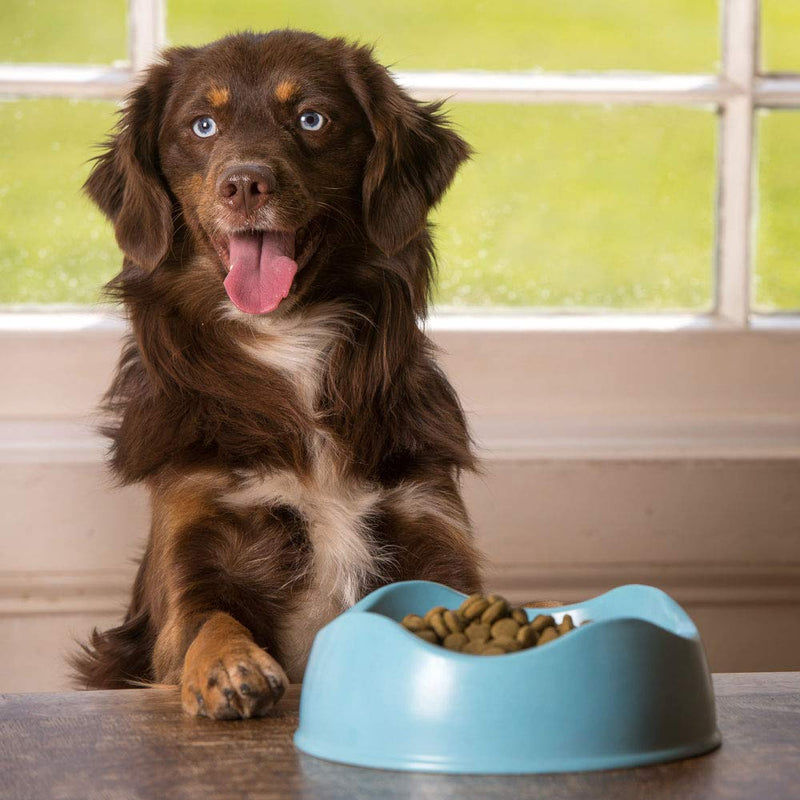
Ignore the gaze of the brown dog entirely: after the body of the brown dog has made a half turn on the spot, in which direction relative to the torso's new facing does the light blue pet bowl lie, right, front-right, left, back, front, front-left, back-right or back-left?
back

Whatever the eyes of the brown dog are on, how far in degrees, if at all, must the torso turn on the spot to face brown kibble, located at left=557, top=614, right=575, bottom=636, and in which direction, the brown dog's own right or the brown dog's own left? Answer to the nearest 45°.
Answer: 0° — it already faces it

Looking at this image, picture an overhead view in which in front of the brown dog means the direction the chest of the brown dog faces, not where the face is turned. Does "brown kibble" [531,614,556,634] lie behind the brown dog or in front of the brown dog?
in front

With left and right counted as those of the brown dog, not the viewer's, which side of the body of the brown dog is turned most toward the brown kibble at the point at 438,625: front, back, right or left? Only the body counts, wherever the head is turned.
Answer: front

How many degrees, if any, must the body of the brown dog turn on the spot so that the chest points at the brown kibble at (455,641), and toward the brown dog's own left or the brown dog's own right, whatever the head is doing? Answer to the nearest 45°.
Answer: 0° — it already faces it

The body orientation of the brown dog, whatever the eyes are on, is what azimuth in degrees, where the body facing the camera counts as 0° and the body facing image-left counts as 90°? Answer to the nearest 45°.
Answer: approximately 0°

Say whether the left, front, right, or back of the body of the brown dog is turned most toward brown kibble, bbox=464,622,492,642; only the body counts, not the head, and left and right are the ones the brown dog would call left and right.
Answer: front

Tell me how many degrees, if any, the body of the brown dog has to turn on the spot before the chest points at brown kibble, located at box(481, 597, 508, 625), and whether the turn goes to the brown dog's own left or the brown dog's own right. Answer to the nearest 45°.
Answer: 0° — it already faces it
